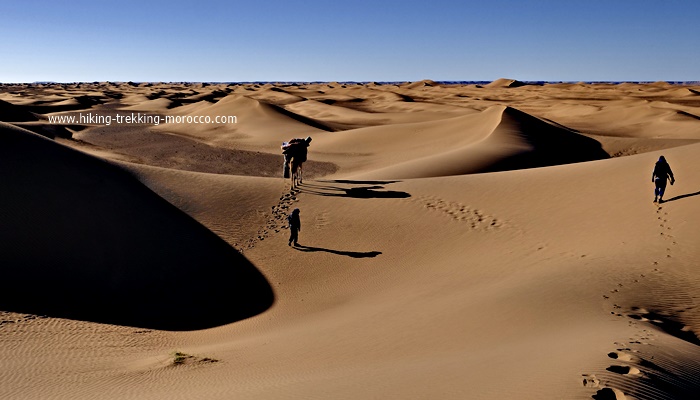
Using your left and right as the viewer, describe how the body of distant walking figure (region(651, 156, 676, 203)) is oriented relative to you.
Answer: facing away from the viewer

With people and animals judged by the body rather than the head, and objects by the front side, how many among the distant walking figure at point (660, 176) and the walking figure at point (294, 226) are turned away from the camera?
2

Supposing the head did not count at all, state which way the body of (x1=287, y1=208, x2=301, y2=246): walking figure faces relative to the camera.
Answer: away from the camera

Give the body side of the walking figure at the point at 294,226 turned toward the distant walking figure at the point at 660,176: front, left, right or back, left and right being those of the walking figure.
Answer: right

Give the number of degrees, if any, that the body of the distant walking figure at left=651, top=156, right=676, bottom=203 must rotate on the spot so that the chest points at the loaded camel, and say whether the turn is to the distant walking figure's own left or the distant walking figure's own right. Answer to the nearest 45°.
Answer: approximately 90° to the distant walking figure's own left

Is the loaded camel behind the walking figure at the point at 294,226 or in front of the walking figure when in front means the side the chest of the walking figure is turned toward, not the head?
in front

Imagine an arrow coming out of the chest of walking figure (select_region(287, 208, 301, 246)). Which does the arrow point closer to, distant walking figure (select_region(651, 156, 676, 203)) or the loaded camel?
the loaded camel

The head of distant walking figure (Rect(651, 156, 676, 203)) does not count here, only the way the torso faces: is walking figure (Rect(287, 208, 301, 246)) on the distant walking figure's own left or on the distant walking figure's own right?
on the distant walking figure's own left
